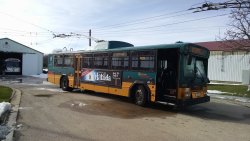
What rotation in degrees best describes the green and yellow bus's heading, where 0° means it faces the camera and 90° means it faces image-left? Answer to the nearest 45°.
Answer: approximately 315°

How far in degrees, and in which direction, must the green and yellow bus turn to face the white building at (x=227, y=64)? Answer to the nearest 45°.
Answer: approximately 90° to its left
